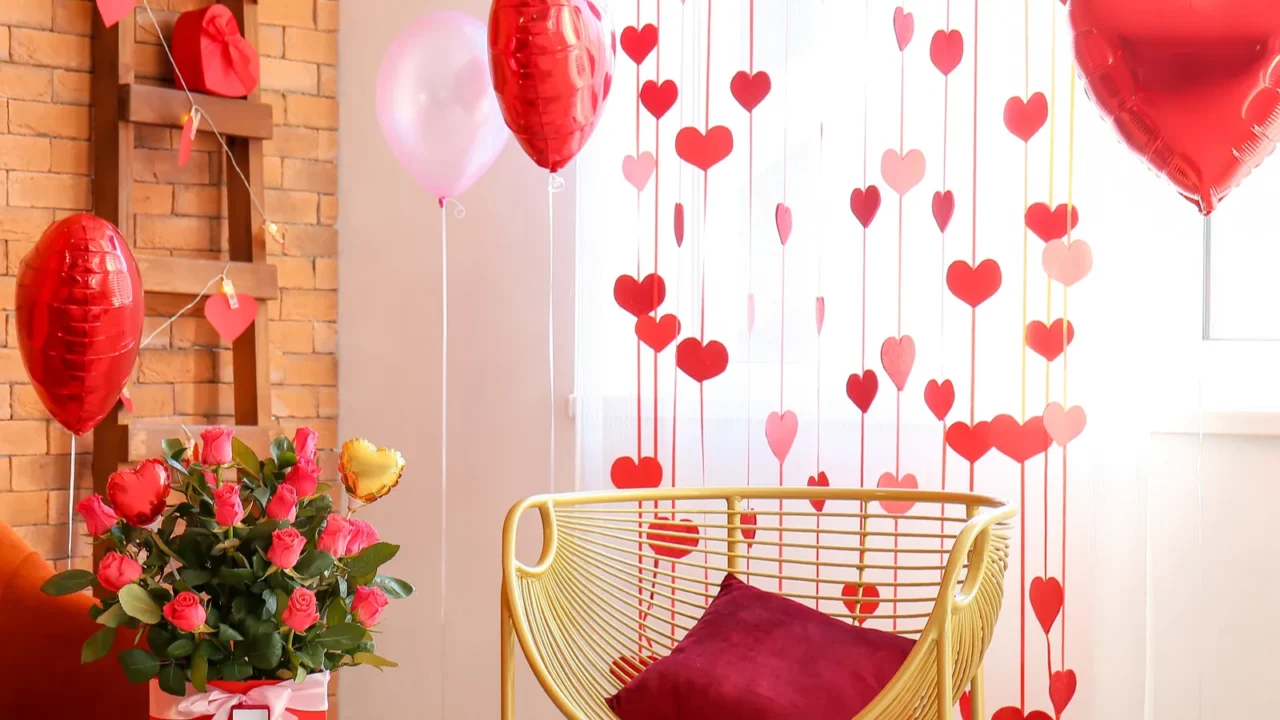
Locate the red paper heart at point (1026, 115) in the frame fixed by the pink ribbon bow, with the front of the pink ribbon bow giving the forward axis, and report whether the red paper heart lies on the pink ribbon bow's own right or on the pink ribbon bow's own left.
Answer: on the pink ribbon bow's own left

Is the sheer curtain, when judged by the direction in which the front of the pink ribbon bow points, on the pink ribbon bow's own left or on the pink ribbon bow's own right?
on the pink ribbon bow's own left

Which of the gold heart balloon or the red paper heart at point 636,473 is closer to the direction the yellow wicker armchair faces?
the gold heart balloon

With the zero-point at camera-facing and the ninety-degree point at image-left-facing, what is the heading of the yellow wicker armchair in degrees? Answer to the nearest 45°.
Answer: approximately 45°

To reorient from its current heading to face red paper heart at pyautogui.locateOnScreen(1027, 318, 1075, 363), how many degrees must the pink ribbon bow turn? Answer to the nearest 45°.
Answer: approximately 90° to its left

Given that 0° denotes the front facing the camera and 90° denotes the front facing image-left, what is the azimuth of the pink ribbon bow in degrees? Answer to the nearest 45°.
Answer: approximately 0°
